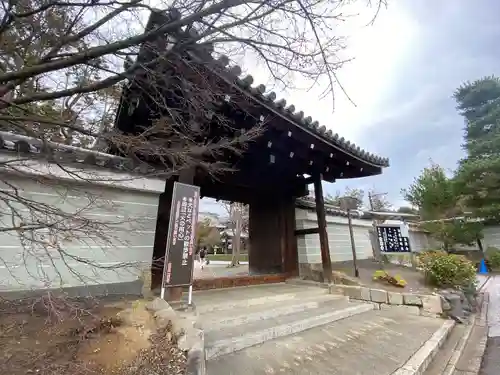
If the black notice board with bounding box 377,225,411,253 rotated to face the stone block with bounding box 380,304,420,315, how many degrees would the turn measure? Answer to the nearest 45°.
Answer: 0° — it already faces it

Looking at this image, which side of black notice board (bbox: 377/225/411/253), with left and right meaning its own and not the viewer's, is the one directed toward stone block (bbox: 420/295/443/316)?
front

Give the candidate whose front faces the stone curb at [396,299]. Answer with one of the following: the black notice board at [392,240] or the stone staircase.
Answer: the black notice board

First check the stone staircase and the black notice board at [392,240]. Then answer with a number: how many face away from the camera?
0

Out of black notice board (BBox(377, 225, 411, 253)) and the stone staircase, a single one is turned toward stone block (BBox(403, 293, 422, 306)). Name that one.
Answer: the black notice board

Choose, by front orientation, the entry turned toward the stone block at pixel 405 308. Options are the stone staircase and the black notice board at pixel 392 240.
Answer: the black notice board

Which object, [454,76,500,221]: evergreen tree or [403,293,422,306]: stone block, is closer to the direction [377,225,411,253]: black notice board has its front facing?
the stone block

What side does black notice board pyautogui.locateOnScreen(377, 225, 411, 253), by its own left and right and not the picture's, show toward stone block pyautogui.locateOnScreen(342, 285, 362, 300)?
front

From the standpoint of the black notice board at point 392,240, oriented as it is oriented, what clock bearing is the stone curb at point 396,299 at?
The stone curb is roughly at 12 o'clock from the black notice board.

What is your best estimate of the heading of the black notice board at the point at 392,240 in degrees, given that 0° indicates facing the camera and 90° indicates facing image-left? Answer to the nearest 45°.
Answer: approximately 0°

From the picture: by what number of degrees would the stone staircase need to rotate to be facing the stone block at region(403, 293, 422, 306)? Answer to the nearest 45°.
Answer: approximately 90° to its left
